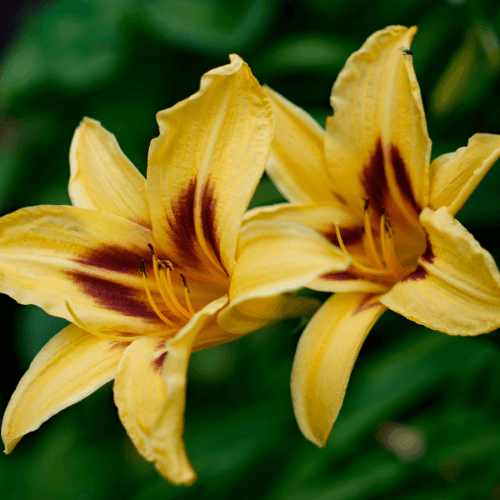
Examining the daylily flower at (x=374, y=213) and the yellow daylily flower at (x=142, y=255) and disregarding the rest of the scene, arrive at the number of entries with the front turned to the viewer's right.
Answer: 0

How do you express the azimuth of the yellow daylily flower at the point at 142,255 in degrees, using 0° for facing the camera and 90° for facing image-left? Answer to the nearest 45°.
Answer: approximately 45°

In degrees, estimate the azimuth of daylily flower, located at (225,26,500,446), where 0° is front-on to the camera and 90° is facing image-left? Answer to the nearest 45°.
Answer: approximately 45°
